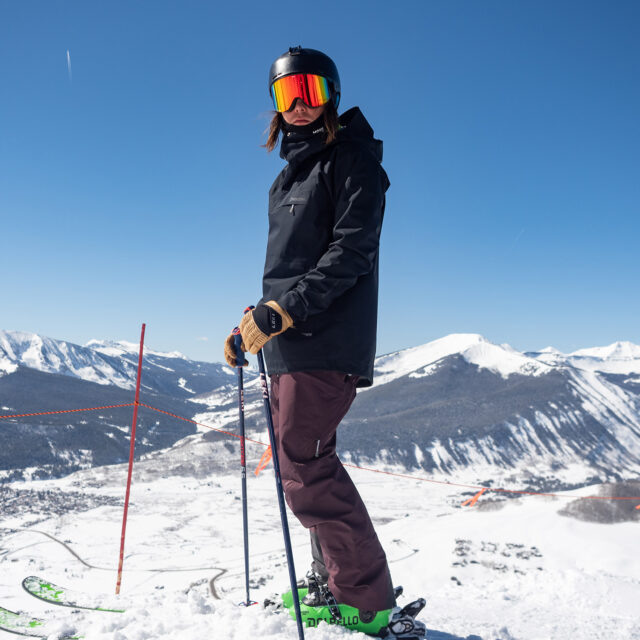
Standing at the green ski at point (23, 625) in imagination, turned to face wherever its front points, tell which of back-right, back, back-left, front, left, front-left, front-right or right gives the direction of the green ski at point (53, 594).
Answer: right

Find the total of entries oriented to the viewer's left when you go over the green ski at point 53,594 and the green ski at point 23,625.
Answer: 2

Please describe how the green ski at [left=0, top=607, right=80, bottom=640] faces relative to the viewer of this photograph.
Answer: facing to the left of the viewer

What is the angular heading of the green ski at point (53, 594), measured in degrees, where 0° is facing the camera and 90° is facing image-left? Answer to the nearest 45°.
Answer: approximately 90°

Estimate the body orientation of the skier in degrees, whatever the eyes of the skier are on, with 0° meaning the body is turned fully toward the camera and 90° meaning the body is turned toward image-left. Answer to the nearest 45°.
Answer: approximately 45°

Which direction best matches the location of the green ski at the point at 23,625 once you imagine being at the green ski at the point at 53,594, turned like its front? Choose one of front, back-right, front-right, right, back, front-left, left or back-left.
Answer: left
